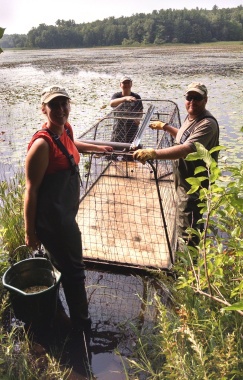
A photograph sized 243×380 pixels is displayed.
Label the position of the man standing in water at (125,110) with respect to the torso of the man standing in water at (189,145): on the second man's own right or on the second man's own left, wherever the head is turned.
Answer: on the second man's own right

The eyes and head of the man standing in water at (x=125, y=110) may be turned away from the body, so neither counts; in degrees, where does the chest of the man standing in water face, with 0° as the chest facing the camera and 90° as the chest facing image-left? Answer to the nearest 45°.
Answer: approximately 0°
